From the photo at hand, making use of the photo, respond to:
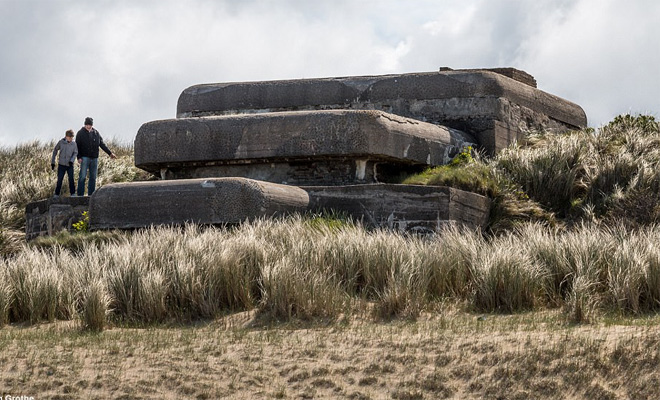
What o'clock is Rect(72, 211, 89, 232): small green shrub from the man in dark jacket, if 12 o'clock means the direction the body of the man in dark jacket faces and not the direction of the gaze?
The small green shrub is roughly at 12 o'clock from the man in dark jacket.

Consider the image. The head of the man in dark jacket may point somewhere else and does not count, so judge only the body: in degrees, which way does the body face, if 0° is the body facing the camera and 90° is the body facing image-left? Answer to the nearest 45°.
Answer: approximately 0°
